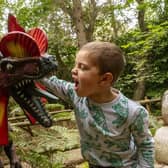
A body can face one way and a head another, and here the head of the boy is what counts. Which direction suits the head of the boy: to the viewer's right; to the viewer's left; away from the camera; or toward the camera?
to the viewer's left

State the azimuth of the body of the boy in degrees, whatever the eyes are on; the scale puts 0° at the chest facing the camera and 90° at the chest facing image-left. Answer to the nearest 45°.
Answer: approximately 45°
